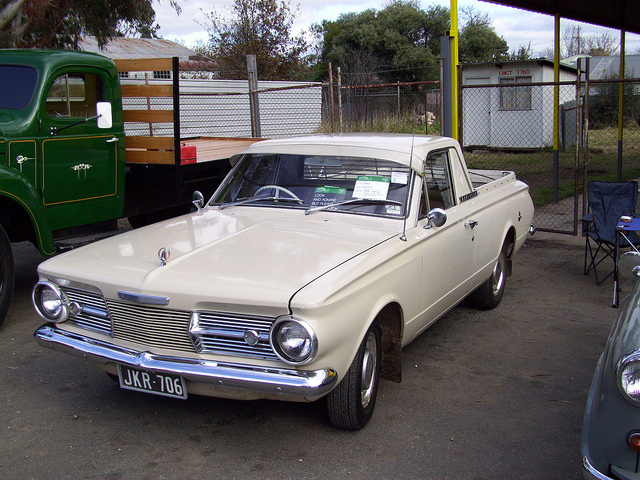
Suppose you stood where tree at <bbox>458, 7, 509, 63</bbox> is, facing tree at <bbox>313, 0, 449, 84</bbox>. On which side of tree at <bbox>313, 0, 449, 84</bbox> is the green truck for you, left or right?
left

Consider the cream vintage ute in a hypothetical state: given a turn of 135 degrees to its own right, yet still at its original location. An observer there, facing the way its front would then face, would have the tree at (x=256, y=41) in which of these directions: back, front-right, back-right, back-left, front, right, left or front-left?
front

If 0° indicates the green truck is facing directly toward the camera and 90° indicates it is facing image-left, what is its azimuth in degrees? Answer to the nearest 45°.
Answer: approximately 45°

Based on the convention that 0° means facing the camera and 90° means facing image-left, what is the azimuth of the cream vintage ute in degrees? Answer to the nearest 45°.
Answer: approximately 45°

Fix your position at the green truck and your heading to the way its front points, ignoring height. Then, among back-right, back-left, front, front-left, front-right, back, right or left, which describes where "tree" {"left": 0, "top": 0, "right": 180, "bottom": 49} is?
back-right

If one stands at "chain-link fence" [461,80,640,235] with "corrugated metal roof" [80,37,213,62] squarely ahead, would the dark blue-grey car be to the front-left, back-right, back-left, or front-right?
back-left

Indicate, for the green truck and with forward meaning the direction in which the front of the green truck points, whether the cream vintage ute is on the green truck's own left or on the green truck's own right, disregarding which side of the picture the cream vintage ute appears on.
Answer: on the green truck's own left

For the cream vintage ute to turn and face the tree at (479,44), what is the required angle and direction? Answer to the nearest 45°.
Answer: approximately 135° to its right
